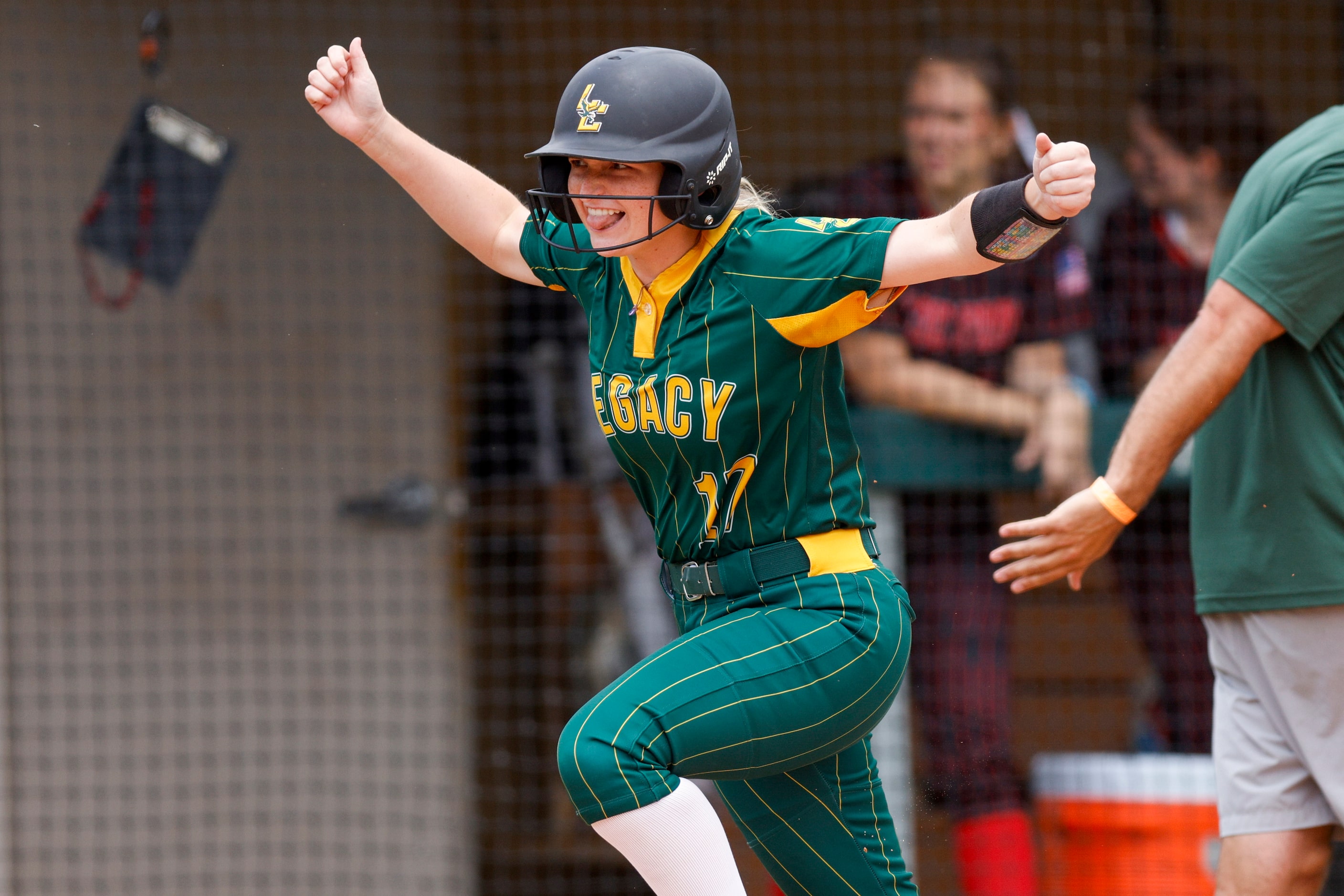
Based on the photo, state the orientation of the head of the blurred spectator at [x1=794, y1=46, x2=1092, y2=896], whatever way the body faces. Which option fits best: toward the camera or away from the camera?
toward the camera

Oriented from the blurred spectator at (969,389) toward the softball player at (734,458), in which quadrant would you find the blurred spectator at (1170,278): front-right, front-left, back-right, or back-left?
back-left

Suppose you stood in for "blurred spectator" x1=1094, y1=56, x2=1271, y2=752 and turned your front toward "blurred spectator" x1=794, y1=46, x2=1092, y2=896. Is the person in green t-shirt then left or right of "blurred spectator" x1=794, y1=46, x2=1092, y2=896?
left

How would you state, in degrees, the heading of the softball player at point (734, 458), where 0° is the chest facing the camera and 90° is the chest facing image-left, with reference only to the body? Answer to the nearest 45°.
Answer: approximately 45°

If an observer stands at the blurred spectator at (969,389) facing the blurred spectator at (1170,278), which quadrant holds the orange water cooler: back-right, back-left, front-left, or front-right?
front-right

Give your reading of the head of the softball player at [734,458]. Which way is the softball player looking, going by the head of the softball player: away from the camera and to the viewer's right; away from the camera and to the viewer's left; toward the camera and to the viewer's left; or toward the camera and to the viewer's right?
toward the camera and to the viewer's left
